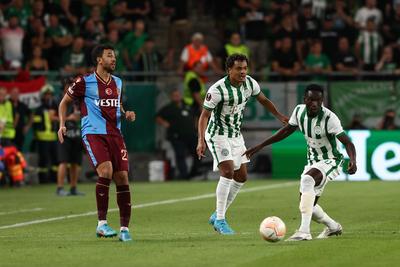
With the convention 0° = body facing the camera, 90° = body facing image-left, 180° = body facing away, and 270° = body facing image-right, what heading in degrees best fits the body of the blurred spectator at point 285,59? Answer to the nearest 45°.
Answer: approximately 0°

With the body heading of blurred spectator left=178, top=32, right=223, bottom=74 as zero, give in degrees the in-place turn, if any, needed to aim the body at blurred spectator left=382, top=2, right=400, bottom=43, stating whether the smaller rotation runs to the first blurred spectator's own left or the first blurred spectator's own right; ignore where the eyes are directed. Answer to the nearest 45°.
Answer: approximately 90° to the first blurred spectator's own left

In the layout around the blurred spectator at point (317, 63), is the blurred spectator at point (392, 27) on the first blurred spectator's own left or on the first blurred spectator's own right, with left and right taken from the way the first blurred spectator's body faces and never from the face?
on the first blurred spectator's own left

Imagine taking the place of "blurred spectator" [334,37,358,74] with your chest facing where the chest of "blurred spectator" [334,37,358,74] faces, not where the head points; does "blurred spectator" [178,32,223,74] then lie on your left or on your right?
on your right

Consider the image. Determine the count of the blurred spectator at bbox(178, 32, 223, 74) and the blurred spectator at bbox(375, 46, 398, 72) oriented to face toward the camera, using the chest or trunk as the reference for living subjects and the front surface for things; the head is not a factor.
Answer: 2

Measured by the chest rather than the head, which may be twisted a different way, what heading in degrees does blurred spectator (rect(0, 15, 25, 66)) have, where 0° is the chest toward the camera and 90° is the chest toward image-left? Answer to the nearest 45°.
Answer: approximately 0°

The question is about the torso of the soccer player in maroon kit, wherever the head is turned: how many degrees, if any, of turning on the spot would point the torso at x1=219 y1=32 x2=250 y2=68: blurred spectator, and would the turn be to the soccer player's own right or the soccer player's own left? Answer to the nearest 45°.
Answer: approximately 135° to the soccer player's own left
